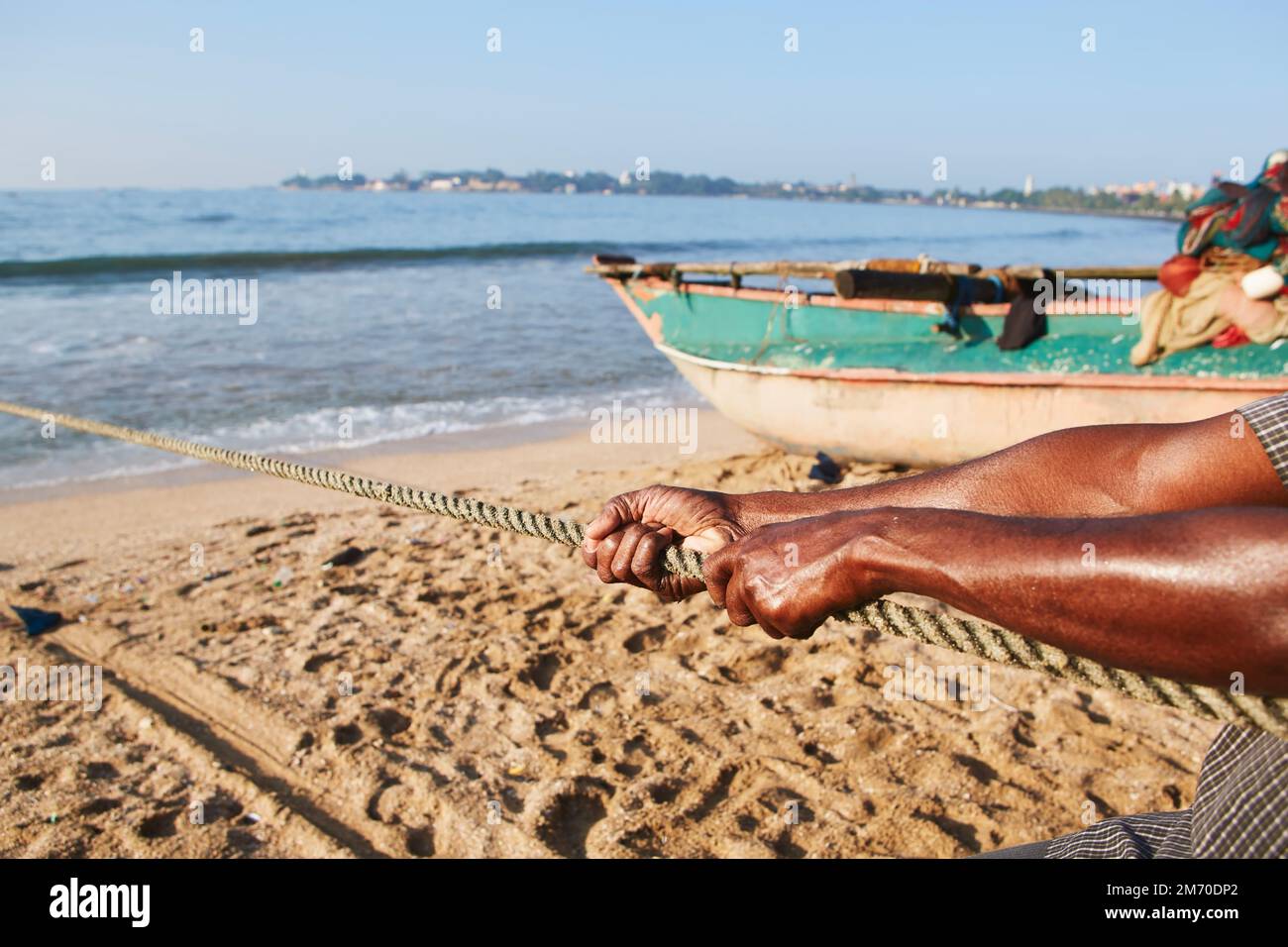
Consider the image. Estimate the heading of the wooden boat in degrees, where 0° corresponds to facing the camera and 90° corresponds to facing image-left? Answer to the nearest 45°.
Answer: approximately 90°
